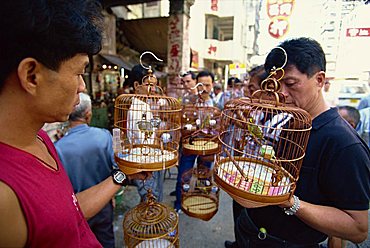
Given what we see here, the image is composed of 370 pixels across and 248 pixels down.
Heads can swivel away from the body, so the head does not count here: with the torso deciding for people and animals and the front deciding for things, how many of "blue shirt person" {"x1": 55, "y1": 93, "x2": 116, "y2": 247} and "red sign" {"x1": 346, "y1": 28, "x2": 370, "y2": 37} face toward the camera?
1

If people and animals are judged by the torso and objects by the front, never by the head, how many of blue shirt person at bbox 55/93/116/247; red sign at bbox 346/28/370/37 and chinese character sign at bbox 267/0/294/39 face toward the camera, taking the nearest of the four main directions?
2

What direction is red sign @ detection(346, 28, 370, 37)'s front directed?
toward the camera

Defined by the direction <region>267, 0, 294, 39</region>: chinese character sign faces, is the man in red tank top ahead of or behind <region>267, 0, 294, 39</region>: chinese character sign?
ahead

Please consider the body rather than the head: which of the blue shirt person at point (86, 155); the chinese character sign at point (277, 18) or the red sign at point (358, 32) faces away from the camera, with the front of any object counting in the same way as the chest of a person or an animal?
the blue shirt person

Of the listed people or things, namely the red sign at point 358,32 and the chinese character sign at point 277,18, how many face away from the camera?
0

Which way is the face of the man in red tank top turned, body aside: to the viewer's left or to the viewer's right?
to the viewer's right

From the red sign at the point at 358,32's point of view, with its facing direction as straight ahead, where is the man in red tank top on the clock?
The man in red tank top is roughly at 1 o'clock from the red sign.

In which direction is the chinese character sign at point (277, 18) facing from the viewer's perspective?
toward the camera
